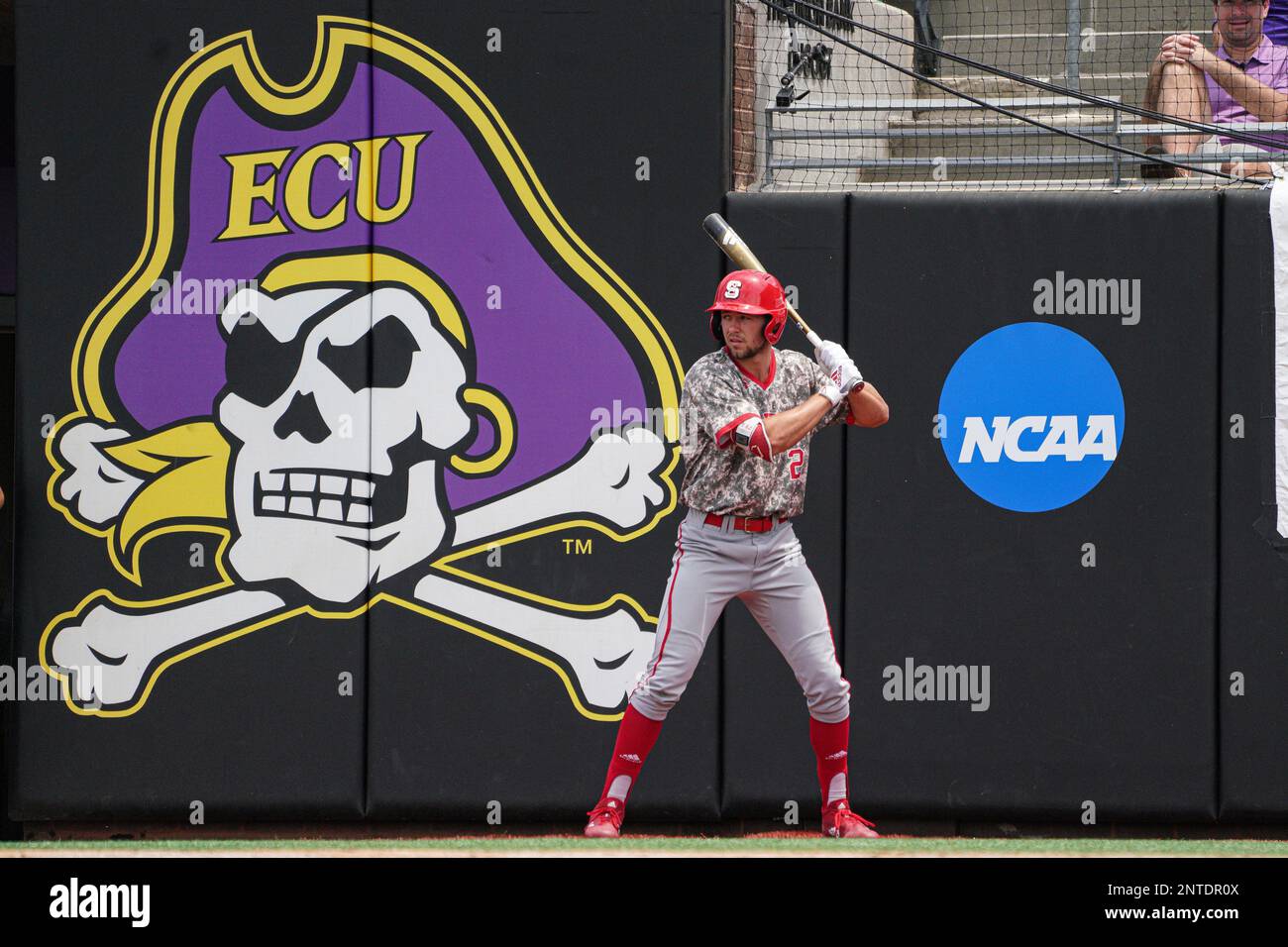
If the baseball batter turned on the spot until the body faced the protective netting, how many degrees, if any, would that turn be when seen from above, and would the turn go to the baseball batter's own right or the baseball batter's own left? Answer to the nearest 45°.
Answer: approximately 135° to the baseball batter's own left

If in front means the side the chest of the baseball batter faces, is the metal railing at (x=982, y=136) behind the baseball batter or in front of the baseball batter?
behind

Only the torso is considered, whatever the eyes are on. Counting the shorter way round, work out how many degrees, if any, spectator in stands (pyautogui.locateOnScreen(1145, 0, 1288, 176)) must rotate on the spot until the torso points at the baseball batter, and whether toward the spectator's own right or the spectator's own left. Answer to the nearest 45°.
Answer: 0° — they already face them

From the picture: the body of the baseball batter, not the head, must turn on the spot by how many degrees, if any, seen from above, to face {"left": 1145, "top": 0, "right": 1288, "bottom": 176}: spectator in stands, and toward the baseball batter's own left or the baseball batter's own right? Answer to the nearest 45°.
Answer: approximately 135° to the baseball batter's own left

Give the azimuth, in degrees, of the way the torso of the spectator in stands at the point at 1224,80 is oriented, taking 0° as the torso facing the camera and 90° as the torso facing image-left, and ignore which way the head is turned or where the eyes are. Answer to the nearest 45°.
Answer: approximately 45°
